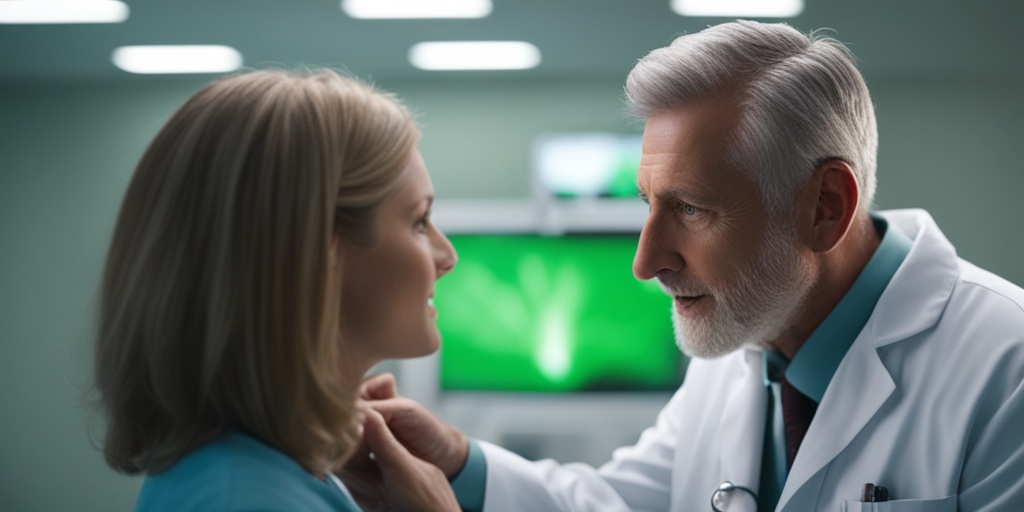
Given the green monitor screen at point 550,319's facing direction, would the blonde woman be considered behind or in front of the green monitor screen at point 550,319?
in front

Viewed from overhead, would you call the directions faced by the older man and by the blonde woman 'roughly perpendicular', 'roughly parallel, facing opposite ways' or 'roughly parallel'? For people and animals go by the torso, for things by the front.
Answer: roughly parallel, facing opposite ways

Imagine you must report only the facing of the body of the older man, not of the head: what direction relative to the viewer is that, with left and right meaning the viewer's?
facing the viewer and to the left of the viewer

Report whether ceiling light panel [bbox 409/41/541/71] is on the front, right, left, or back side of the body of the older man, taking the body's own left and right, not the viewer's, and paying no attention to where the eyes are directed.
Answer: right

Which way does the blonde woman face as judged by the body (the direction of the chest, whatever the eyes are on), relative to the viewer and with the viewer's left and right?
facing to the right of the viewer

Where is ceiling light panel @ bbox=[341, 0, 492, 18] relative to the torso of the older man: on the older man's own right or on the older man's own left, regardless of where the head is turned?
on the older man's own right

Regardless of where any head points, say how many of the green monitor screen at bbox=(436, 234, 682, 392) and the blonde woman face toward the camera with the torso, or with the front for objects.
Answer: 1

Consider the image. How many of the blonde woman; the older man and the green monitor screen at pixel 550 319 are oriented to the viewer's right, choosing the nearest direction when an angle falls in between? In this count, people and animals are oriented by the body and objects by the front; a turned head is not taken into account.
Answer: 1

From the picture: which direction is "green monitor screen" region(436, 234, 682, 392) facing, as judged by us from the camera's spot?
facing the viewer

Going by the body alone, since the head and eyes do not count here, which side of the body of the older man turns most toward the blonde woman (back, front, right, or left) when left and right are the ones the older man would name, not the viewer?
front

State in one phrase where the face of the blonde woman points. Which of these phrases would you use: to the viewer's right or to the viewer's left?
to the viewer's right

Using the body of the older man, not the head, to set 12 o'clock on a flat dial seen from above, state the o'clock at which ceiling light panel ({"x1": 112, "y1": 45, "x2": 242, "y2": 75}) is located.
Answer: The ceiling light panel is roughly at 3 o'clock from the older man.
